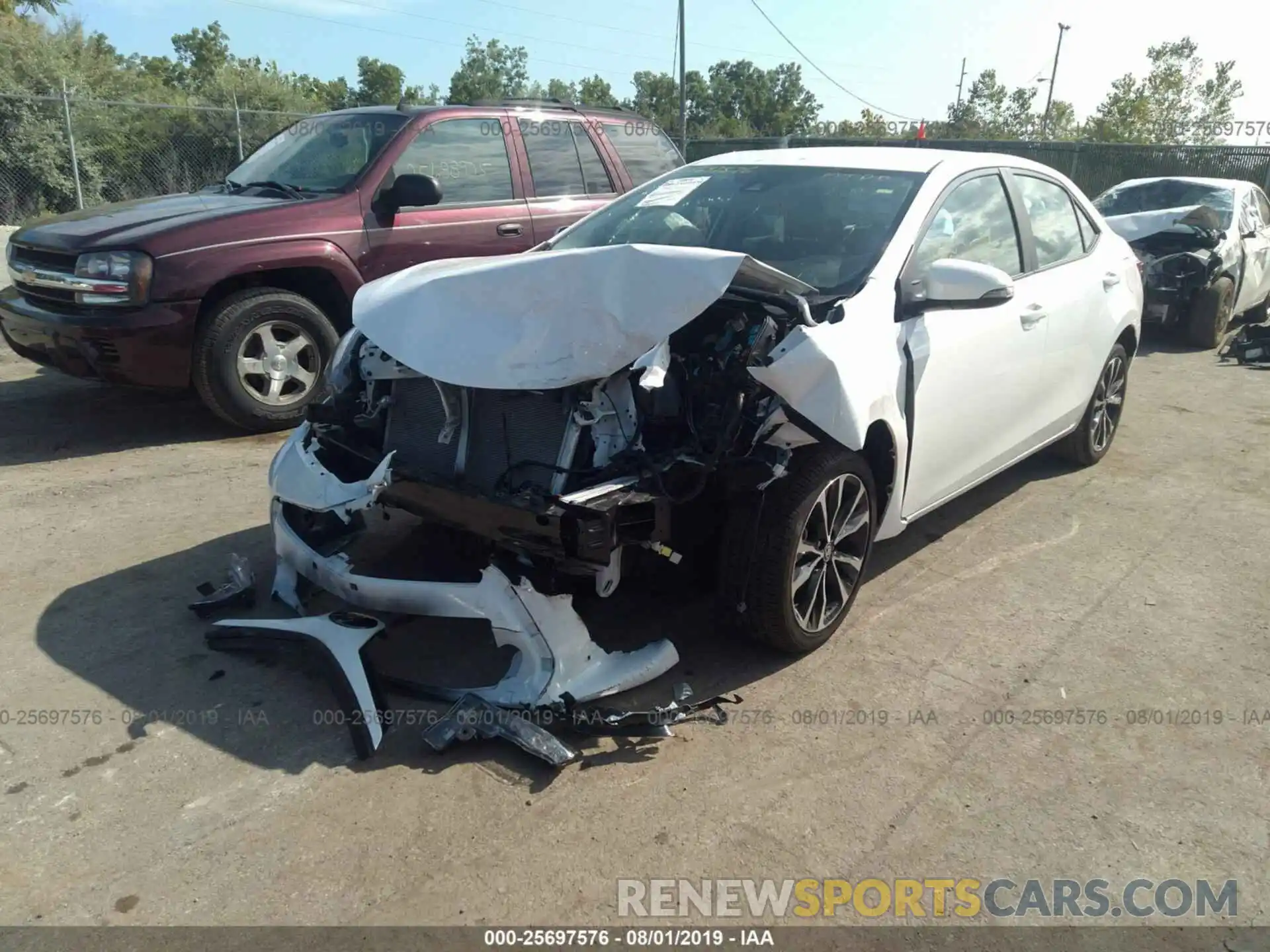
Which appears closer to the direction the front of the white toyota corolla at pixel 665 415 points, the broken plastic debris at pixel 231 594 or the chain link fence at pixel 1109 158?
the broken plastic debris

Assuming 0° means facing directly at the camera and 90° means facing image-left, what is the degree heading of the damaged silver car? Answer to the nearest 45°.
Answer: approximately 45°

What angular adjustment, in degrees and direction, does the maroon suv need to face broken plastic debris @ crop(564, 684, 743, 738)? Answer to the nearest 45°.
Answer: approximately 45° to its left

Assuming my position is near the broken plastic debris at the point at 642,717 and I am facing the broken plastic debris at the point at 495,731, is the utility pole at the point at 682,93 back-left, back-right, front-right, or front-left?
back-right

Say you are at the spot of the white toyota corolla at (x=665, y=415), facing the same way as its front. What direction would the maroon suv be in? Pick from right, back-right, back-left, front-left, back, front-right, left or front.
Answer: right

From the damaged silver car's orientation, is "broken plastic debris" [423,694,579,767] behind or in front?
in front

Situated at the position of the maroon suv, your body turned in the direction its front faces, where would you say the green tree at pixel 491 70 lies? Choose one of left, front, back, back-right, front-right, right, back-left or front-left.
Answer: back-right

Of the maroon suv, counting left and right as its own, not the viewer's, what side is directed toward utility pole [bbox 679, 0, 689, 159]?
back

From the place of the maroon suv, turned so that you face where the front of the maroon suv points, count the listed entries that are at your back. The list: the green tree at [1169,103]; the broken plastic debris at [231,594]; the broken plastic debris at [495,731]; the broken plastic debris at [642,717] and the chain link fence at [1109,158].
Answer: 2

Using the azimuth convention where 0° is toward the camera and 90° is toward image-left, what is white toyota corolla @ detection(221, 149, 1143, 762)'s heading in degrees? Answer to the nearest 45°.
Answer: approximately 45°

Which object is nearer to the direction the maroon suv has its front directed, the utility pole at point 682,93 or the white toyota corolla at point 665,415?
the white toyota corolla

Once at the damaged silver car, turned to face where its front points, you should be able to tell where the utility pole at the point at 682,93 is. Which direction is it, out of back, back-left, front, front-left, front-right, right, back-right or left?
right

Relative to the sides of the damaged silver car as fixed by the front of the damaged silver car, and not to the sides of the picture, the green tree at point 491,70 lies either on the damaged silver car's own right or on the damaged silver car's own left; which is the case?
on the damaged silver car's own right
